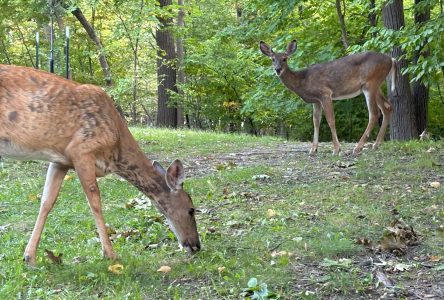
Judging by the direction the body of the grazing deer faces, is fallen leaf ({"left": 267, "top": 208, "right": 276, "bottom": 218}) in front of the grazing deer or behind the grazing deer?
in front

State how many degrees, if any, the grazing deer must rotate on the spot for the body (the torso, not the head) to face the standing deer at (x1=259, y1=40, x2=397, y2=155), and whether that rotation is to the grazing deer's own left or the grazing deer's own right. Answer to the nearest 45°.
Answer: approximately 45° to the grazing deer's own left

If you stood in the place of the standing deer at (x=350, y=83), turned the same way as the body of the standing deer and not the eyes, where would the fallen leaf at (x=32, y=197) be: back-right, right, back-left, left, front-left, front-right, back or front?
front-left

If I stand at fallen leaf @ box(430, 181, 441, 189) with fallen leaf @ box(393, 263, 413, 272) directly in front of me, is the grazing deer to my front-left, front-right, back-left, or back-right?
front-right

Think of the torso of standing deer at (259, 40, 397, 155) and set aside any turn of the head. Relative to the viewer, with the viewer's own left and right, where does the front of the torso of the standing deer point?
facing to the left of the viewer

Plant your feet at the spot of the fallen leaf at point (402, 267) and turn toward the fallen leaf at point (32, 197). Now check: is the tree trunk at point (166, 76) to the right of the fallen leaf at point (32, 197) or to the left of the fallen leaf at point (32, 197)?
right

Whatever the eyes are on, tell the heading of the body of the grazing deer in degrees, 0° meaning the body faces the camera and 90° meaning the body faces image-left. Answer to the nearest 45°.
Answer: approximately 270°

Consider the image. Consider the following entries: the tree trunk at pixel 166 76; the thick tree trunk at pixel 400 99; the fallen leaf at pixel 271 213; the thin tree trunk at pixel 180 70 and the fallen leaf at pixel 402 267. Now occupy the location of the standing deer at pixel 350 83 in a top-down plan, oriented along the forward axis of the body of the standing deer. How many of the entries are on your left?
2

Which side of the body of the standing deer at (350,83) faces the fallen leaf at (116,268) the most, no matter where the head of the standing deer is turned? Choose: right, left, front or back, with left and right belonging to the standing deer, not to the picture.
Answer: left

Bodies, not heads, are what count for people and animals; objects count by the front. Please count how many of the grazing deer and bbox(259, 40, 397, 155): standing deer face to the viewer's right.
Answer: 1
